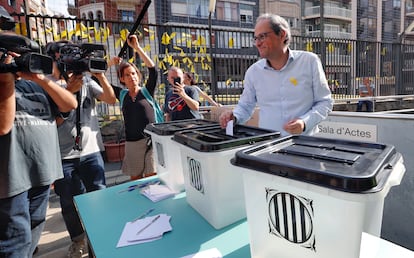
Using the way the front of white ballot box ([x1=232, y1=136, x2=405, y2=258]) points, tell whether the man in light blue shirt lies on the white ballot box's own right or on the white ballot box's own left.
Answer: on the white ballot box's own right

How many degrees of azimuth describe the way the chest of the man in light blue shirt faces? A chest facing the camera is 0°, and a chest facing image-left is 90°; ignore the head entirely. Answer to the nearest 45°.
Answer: approximately 45°

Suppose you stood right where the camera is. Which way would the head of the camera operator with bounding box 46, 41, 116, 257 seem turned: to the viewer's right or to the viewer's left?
to the viewer's right

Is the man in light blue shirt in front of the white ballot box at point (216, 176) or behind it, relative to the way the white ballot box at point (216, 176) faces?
behind

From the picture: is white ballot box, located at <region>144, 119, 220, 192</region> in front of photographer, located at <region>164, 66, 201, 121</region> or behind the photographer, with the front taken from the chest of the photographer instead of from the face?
in front

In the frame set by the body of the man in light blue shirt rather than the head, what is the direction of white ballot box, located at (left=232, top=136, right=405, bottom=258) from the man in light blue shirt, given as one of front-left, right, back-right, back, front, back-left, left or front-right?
front-left
